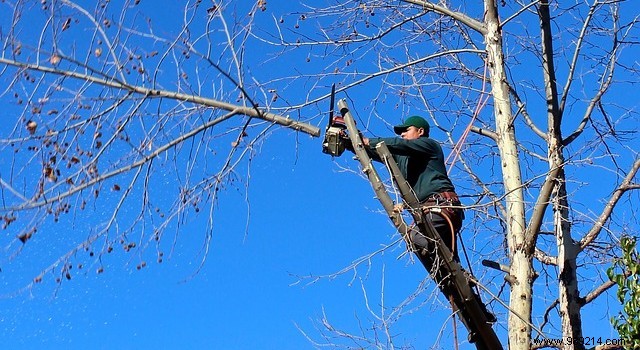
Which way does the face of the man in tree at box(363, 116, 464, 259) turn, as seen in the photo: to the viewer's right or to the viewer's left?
to the viewer's left

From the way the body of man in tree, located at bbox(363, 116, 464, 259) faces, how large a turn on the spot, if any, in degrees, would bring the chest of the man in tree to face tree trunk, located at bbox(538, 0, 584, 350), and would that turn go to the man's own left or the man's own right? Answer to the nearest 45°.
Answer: approximately 135° to the man's own right

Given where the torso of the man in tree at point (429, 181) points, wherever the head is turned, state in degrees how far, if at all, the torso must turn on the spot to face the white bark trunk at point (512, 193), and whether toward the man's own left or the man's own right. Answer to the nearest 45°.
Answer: approximately 135° to the man's own right

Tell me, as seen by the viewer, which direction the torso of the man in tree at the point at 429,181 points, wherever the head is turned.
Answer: to the viewer's left
